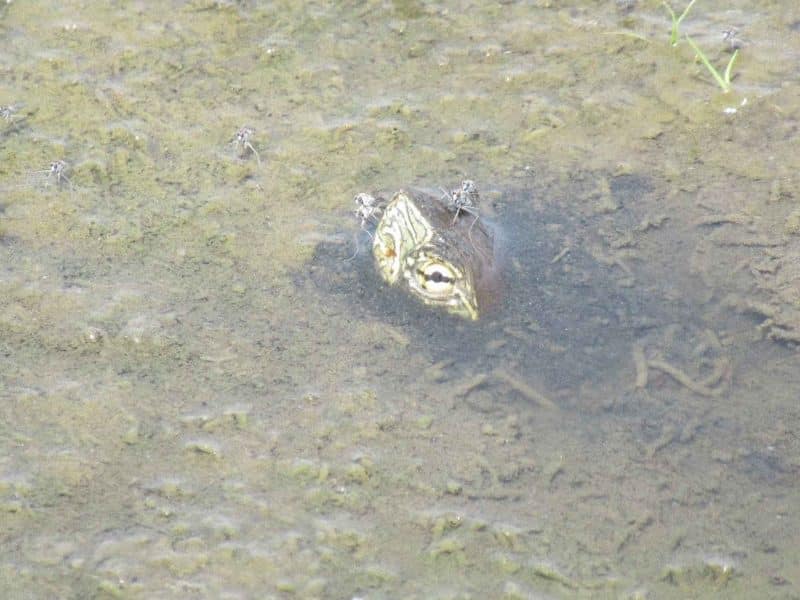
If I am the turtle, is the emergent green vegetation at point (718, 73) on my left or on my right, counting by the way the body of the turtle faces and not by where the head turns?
on my left
